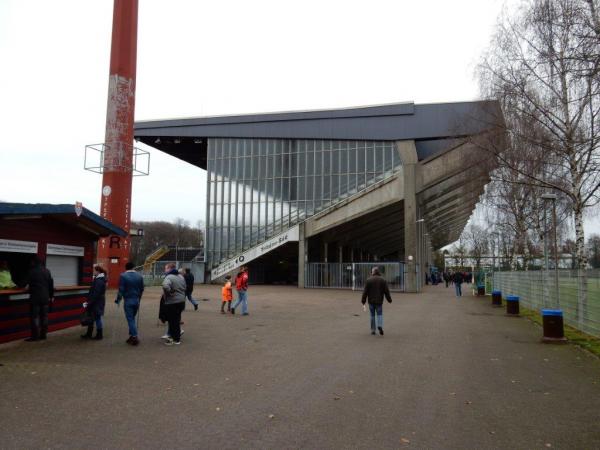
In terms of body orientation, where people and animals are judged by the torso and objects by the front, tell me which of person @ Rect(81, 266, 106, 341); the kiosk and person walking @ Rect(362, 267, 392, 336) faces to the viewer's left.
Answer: person @ Rect(81, 266, 106, 341)

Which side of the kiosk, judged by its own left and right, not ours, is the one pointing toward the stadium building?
left

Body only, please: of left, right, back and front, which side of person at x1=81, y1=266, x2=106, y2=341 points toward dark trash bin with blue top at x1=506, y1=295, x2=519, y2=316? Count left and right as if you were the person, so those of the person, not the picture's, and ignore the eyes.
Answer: back
